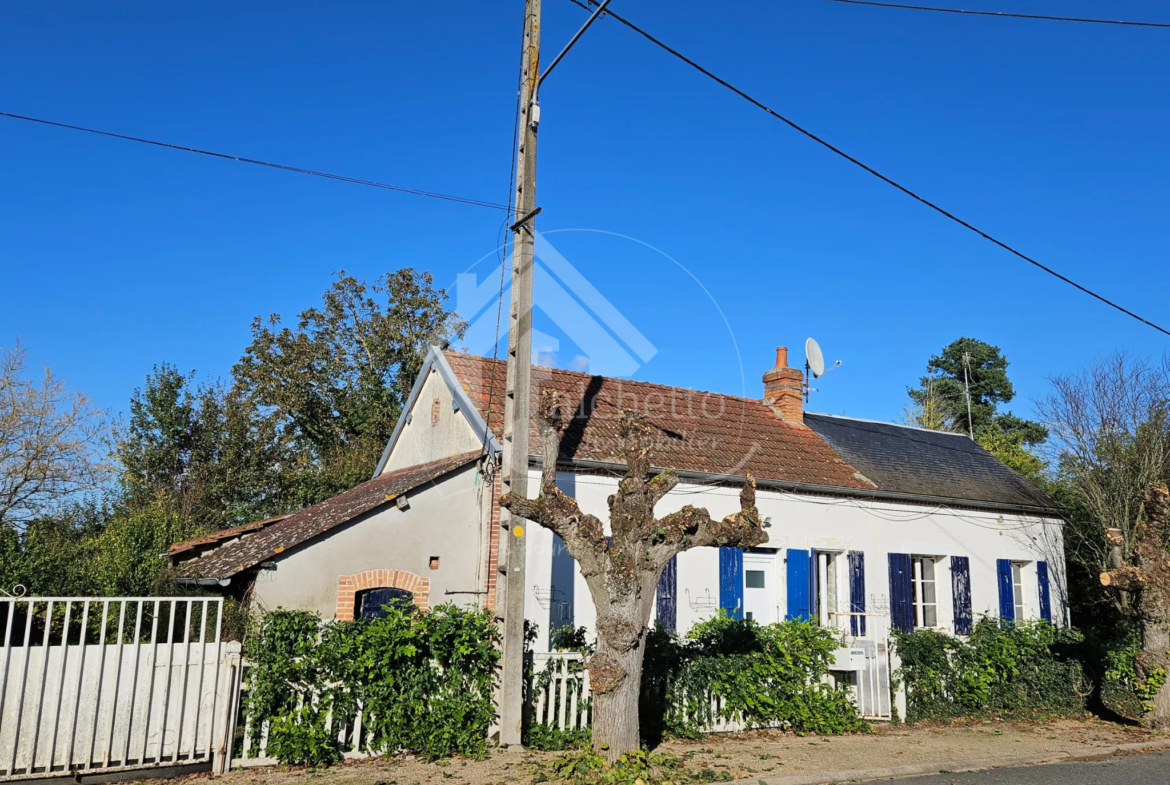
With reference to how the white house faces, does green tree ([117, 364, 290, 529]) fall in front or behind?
behind

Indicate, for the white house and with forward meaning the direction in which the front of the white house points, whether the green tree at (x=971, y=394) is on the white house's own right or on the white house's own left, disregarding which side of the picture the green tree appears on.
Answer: on the white house's own left

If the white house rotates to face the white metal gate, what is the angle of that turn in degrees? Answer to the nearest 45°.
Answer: approximately 90° to its right

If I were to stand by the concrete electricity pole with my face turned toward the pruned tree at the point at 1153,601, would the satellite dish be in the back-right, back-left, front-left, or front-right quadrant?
front-left

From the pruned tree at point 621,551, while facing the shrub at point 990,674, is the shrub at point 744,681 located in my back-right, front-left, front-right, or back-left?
front-left

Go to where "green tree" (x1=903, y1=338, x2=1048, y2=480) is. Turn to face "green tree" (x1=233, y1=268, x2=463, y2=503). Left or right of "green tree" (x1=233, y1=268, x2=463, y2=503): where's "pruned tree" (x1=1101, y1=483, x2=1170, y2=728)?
left

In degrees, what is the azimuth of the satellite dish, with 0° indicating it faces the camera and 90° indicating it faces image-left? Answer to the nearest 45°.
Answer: approximately 315°

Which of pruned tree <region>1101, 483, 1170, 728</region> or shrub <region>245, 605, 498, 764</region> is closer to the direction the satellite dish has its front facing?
the pruned tree

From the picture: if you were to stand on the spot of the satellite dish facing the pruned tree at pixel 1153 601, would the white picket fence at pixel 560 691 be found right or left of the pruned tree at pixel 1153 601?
right

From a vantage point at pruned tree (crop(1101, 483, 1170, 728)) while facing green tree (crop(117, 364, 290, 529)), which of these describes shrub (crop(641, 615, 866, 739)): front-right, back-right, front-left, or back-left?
front-left

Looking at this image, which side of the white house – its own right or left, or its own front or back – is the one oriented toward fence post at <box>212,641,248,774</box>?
right

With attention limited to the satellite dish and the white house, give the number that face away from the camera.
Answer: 0

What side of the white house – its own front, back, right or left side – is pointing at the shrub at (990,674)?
front

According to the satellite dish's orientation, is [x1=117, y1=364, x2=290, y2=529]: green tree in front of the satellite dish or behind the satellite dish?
behind
